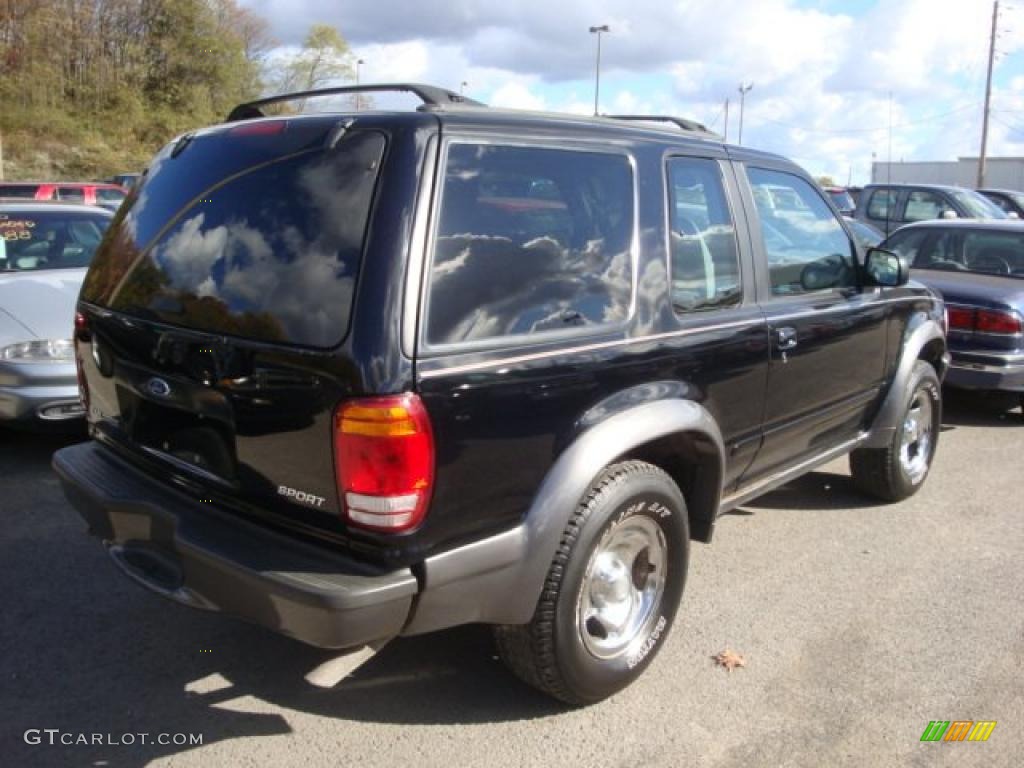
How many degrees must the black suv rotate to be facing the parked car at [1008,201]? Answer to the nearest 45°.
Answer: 0° — it already faces it

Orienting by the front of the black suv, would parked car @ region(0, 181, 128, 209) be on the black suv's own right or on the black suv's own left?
on the black suv's own left

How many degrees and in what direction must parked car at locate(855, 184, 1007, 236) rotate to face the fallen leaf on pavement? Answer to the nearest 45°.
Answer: approximately 45° to its right

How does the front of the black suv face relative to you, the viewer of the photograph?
facing away from the viewer and to the right of the viewer

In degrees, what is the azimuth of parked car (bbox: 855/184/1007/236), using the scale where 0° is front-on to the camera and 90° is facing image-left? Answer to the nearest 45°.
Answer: approximately 315°
